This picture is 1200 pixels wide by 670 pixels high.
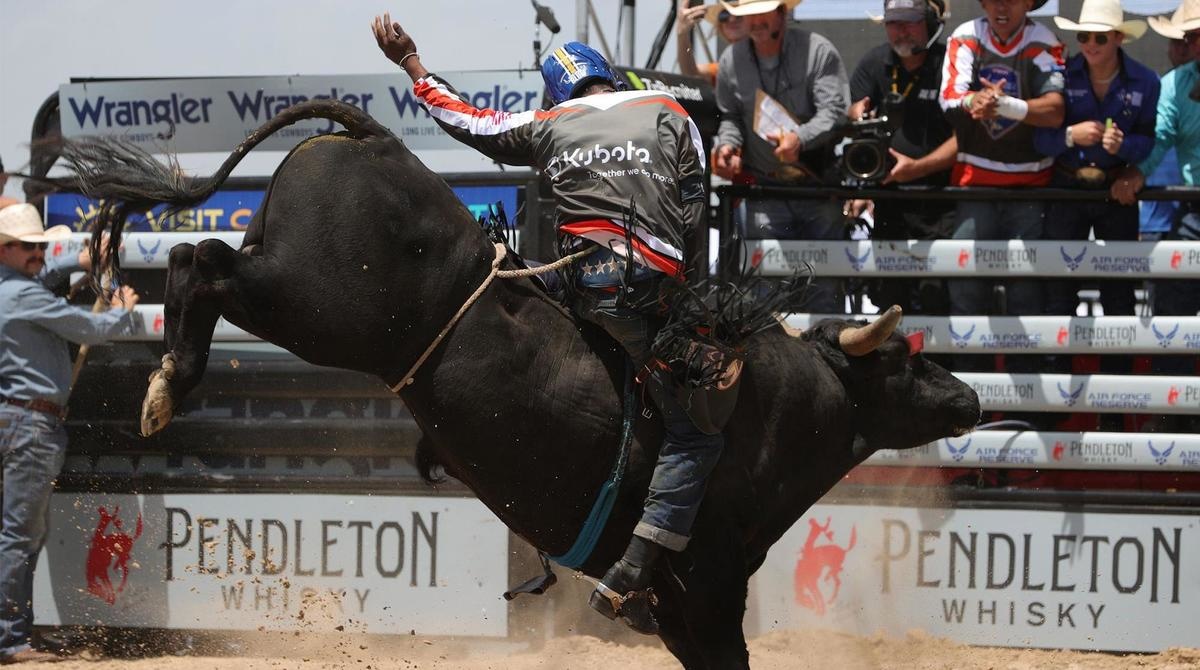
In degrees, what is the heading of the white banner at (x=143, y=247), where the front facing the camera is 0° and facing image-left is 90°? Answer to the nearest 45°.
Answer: approximately 0°

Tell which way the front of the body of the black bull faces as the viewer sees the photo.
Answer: to the viewer's right

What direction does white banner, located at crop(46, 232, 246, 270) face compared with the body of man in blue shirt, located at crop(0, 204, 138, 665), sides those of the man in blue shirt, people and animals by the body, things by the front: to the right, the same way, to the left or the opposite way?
to the right

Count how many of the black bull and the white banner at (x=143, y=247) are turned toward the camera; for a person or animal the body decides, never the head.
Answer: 1

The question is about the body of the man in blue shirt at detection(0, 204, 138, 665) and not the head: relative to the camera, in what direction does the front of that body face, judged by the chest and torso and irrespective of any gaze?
to the viewer's right

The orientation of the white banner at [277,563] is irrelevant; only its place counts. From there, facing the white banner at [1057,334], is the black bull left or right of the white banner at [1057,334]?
right

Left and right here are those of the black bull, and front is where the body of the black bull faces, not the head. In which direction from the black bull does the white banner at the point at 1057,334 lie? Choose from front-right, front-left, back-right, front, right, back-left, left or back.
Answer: front-left

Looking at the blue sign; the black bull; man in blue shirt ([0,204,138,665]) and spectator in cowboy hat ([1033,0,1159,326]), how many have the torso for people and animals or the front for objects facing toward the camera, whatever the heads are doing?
2

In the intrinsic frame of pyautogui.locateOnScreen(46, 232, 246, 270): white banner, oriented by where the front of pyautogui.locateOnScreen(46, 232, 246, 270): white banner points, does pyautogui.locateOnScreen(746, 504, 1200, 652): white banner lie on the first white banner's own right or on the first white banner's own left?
on the first white banner's own left

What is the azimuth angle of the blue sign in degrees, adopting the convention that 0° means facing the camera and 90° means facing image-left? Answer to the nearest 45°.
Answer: approximately 0°
